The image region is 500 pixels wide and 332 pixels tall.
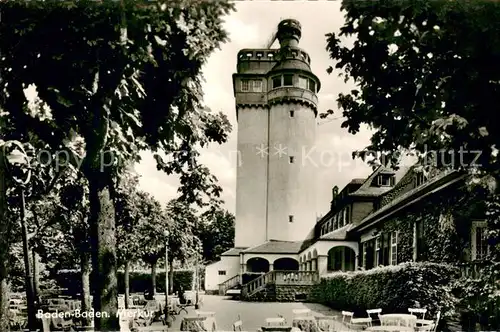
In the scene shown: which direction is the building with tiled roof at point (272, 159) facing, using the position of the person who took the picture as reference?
facing the viewer and to the left of the viewer

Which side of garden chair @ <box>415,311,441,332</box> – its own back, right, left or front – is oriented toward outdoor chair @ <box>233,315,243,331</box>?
front
